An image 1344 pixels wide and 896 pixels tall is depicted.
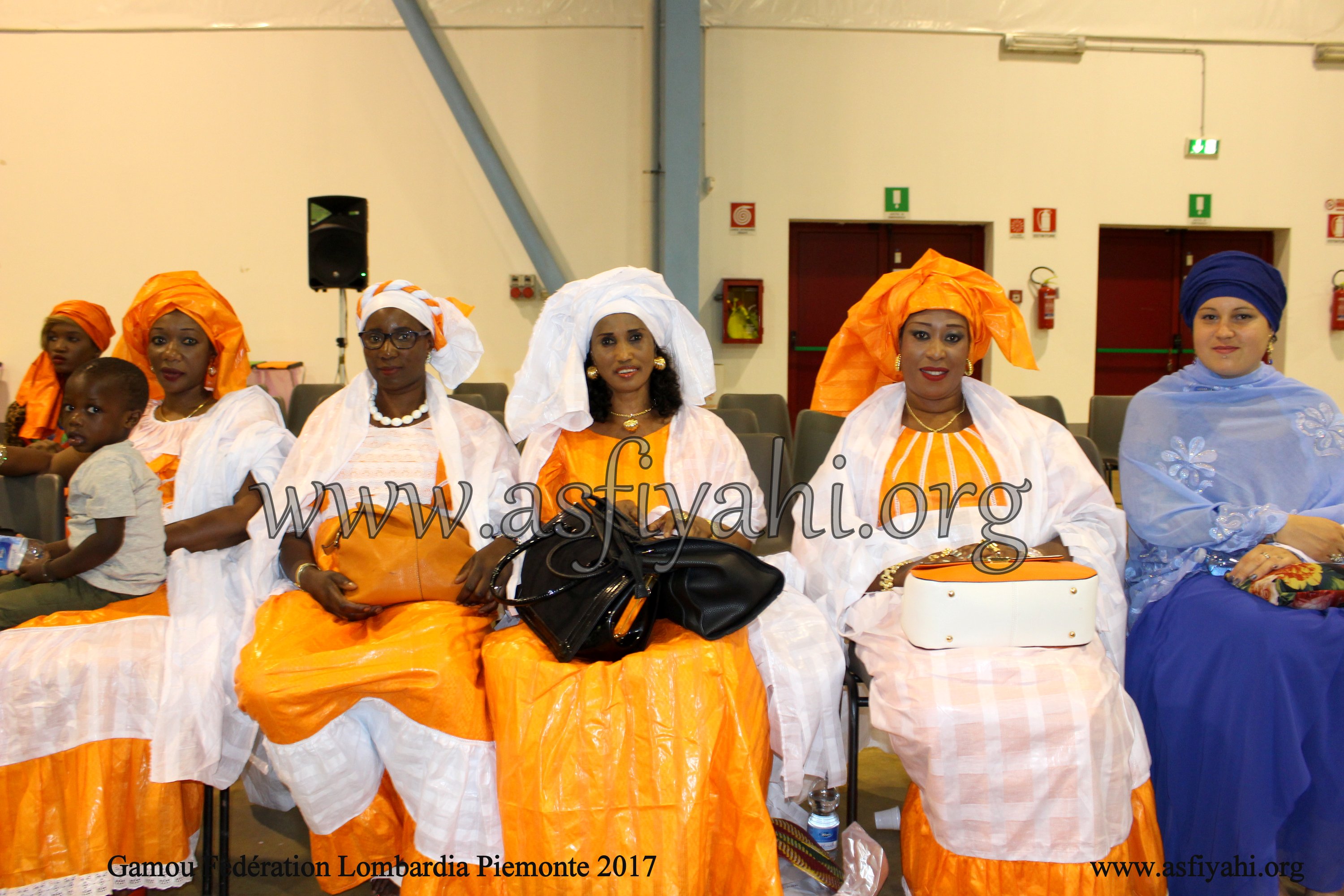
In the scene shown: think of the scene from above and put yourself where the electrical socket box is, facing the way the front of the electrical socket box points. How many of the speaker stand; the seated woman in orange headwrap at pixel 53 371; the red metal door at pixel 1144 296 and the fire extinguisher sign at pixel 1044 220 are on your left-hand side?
2

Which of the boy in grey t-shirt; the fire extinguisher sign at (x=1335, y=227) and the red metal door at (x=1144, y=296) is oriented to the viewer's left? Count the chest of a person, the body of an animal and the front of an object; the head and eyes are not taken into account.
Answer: the boy in grey t-shirt

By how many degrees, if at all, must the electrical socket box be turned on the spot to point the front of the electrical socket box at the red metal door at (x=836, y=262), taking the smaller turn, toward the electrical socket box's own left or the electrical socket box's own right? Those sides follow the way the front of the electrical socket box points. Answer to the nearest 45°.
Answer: approximately 90° to the electrical socket box's own left

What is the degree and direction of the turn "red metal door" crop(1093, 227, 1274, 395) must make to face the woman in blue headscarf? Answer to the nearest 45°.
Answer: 0° — it already faces them

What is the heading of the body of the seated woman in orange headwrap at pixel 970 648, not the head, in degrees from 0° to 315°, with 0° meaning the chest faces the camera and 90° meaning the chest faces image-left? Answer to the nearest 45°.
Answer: approximately 0°

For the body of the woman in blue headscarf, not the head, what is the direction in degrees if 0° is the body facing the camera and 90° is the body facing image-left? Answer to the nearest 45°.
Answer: approximately 0°

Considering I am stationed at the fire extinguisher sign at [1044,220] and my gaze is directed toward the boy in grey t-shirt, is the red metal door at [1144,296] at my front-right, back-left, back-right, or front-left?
back-left

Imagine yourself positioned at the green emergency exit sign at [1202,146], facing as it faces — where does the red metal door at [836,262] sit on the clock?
The red metal door is roughly at 2 o'clock from the green emergency exit sign.

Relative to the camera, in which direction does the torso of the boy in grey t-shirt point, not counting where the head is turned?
to the viewer's left
